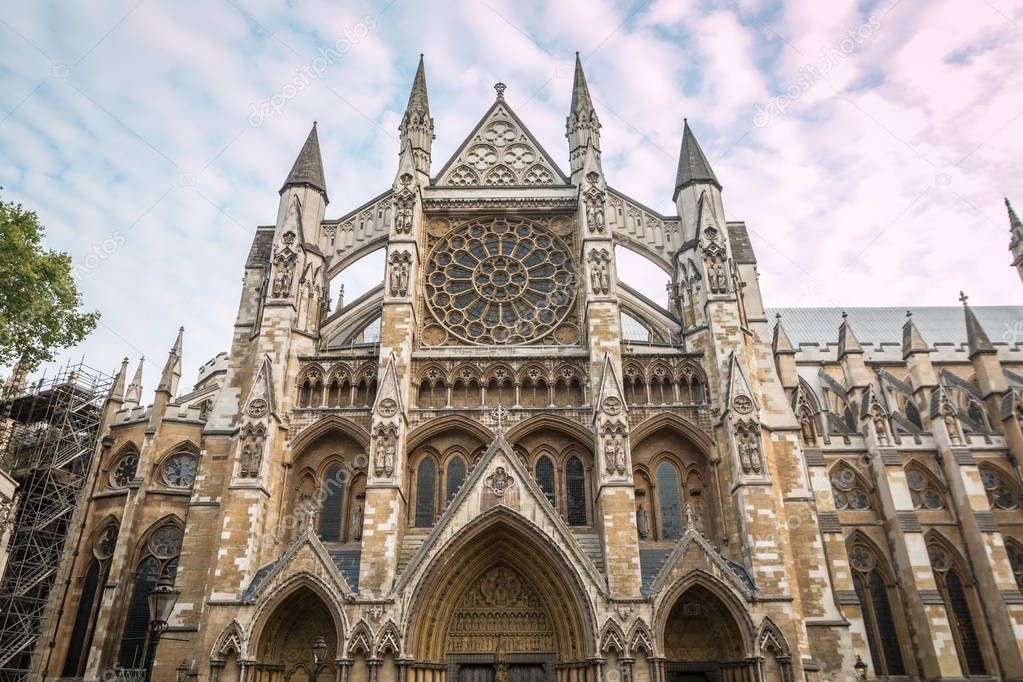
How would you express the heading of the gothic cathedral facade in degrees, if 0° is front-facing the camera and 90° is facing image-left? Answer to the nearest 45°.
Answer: approximately 0°

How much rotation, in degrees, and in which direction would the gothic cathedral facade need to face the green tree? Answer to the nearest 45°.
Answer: approximately 90° to its right

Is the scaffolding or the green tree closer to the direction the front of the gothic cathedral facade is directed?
the green tree

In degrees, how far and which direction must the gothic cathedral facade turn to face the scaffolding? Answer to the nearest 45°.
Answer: approximately 90° to its right
